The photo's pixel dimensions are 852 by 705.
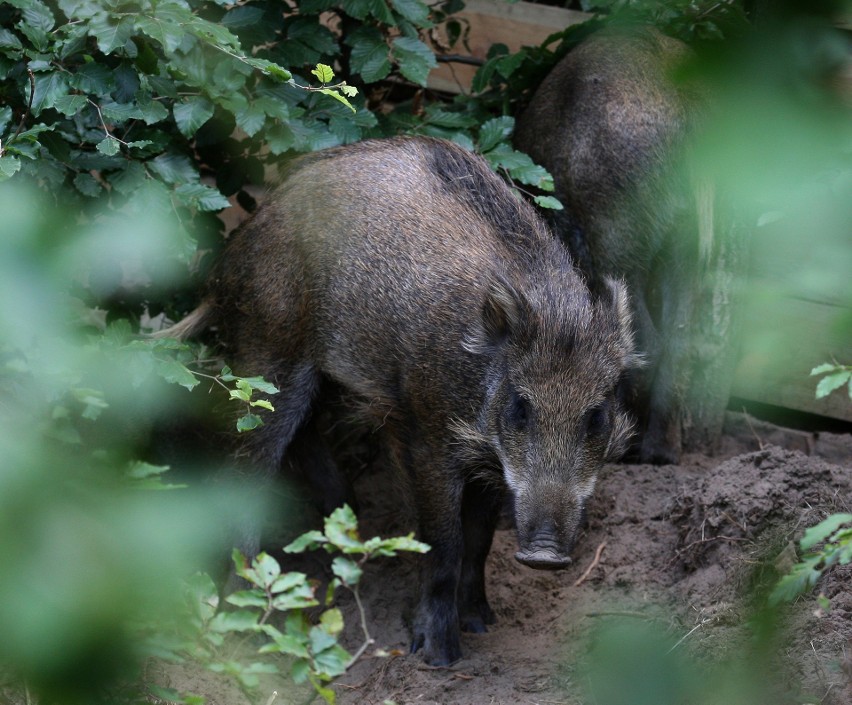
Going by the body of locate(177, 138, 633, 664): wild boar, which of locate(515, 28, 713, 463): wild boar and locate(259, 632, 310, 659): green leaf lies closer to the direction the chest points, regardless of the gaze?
the green leaf

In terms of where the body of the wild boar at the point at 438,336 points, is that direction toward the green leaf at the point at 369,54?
no

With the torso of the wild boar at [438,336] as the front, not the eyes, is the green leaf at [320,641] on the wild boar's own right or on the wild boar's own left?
on the wild boar's own right

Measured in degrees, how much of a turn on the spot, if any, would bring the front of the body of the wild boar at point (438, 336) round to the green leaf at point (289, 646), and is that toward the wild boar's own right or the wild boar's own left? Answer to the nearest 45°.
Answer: approximately 45° to the wild boar's own right

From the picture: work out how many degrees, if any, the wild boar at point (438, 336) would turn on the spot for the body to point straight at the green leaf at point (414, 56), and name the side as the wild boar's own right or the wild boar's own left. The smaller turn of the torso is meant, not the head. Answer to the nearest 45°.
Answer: approximately 135° to the wild boar's own left

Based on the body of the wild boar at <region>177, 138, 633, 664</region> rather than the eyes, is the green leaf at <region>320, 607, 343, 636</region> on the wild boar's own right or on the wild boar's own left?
on the wild boar's own right

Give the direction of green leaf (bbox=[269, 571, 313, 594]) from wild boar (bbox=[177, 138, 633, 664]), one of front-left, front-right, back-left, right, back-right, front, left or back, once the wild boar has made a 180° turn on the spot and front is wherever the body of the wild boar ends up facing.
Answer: back-left

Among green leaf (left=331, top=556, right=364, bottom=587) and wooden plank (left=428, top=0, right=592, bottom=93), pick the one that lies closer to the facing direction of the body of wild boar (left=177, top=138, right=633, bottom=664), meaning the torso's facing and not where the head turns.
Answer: the green leaf

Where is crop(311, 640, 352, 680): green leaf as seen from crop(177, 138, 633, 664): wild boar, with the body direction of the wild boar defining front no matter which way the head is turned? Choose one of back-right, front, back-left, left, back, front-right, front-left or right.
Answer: front-right

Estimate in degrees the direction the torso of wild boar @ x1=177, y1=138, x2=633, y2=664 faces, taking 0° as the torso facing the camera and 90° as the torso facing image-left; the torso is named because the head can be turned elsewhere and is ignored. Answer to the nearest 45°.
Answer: approximately 315°

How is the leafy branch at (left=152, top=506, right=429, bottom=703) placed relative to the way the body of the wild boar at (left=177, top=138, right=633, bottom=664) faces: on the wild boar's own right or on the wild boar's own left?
on the wild boar's own right

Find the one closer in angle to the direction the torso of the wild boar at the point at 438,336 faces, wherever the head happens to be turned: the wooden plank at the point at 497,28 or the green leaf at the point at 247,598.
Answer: the green leaf

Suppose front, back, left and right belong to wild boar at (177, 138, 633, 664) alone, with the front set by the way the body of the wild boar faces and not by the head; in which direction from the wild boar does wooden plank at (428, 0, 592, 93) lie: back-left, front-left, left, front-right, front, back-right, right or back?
back-left

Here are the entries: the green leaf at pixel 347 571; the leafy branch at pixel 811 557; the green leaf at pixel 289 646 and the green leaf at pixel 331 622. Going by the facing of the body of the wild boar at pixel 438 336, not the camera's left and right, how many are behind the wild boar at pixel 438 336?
0

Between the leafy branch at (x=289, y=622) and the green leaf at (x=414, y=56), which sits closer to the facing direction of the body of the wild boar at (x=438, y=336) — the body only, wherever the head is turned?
the leafy branch
